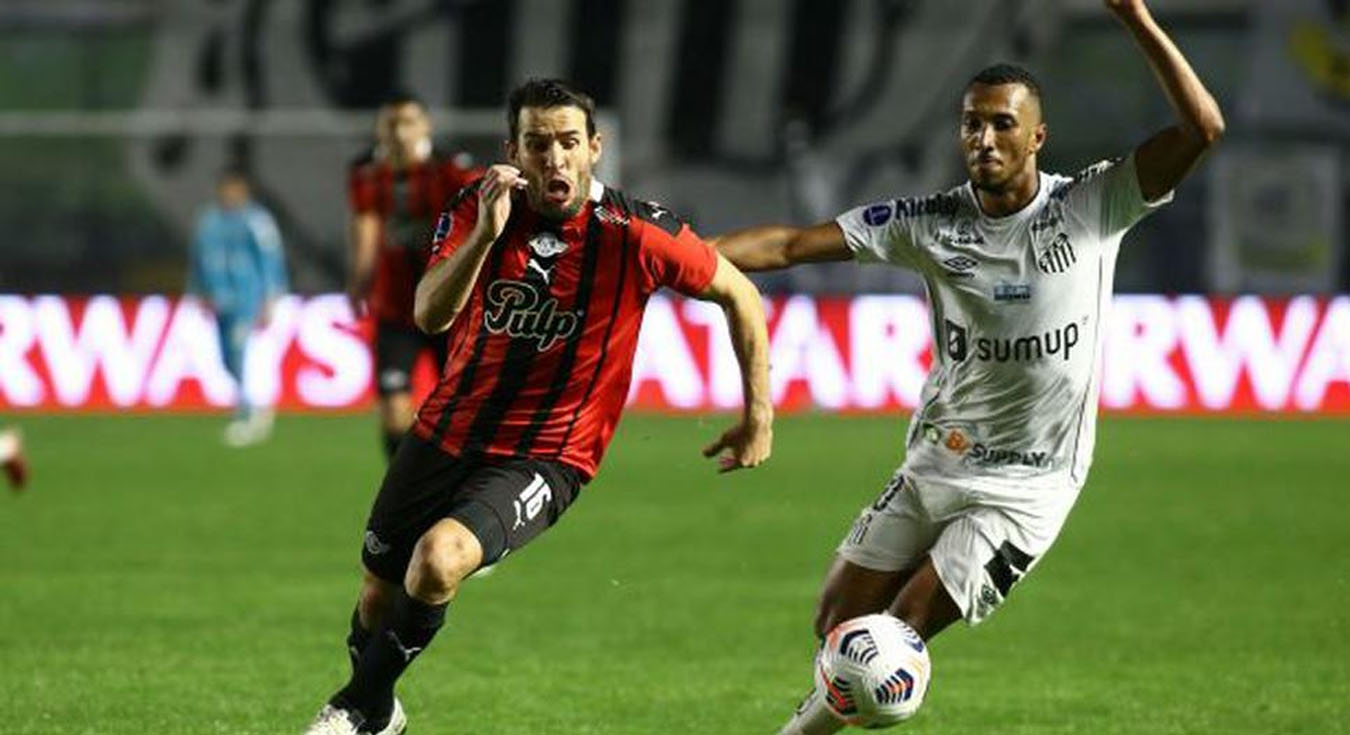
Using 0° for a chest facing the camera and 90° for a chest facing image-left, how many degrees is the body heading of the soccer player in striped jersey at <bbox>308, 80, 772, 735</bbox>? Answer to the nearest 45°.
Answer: approximately 0°

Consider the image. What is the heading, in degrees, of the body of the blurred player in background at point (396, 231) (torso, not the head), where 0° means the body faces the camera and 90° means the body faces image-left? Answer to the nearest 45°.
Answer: approximately 0°

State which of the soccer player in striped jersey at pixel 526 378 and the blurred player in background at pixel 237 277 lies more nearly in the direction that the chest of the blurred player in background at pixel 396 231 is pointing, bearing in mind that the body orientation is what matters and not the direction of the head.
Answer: the soccer player in striped jersey

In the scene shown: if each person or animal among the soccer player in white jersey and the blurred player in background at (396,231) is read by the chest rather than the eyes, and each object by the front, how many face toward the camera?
2

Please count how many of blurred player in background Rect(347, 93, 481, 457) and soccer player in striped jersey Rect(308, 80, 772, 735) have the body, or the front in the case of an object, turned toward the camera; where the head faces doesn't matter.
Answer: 2

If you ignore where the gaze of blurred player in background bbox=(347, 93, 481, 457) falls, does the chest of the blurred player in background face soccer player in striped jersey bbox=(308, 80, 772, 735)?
yes

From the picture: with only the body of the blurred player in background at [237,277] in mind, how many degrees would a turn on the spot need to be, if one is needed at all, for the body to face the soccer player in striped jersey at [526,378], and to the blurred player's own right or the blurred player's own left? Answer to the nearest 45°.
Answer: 0° — they already face them
